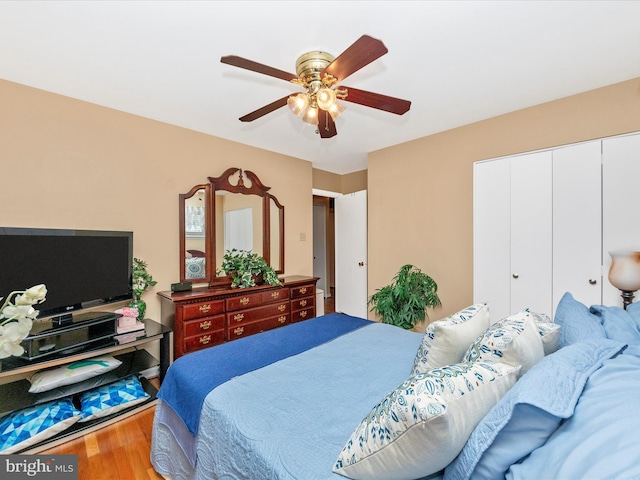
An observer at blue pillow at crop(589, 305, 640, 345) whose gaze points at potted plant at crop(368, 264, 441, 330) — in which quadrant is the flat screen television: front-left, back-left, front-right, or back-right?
front-left

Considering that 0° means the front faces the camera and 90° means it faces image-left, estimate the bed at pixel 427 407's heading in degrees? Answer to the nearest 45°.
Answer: approximately 135°

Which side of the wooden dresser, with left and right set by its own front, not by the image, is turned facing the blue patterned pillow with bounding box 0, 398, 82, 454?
right

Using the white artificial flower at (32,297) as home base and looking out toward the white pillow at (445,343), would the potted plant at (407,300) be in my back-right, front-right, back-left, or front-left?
front-left

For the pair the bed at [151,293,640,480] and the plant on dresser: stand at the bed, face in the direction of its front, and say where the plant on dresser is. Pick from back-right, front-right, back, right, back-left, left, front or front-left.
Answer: front

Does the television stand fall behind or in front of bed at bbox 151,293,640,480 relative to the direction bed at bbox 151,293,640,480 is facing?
in front

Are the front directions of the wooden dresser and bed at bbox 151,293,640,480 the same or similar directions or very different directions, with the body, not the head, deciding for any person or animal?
very different directions

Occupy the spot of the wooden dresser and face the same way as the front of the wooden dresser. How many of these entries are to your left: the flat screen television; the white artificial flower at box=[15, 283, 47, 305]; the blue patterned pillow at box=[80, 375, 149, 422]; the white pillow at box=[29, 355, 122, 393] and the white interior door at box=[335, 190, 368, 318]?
1

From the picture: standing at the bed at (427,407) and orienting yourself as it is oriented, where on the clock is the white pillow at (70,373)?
The white pillow is roughly at 11 o'clock from the bed.
